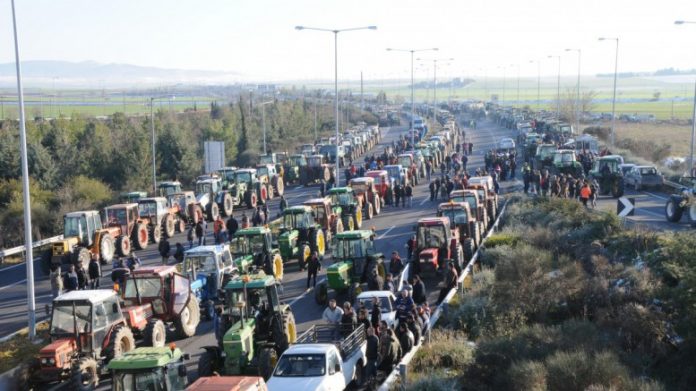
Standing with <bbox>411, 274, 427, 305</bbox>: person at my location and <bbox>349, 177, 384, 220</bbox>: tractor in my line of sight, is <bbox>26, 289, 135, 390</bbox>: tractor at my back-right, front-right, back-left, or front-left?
back-left

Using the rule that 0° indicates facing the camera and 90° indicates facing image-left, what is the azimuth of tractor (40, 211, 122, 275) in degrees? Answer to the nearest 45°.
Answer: approximately 45°

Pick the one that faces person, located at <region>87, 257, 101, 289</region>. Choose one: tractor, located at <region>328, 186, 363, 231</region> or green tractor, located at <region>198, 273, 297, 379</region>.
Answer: the tractor

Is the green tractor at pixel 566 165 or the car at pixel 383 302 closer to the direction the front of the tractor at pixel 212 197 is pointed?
the car

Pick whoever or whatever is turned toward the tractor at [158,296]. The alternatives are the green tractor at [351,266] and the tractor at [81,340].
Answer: the green tractor

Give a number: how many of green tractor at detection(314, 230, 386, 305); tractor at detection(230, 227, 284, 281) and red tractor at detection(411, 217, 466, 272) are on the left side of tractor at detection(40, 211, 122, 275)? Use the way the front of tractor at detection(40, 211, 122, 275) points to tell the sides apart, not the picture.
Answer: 3

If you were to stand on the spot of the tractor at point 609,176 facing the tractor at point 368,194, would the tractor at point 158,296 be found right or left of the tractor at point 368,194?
left
